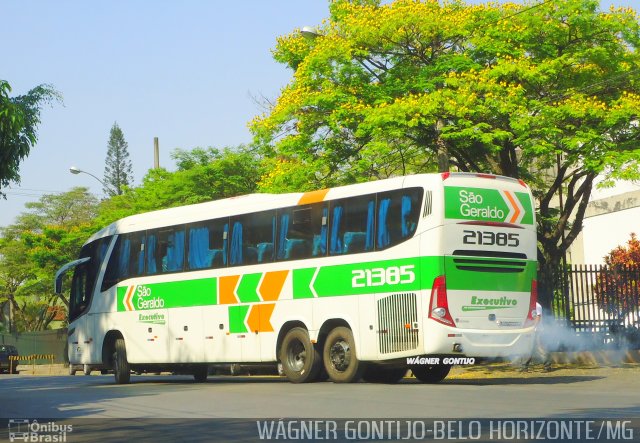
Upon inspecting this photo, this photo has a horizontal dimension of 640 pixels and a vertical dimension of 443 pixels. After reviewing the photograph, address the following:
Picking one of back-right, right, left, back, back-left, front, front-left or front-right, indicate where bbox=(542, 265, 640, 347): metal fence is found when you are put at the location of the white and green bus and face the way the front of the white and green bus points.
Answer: right

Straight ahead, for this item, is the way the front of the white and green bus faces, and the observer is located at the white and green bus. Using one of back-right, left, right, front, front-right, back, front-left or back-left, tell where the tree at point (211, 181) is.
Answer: front-right

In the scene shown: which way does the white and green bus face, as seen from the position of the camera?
facing away from the viewer and to the left of the viewer

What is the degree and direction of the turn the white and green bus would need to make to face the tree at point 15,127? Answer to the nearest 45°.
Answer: approximately 45° to its left

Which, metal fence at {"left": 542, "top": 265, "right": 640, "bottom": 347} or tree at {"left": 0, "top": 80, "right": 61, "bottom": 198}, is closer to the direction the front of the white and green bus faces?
the tree

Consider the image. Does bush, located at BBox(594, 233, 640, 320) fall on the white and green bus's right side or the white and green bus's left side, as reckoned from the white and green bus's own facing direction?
on its right

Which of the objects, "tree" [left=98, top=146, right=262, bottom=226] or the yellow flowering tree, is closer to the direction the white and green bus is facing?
the tree
